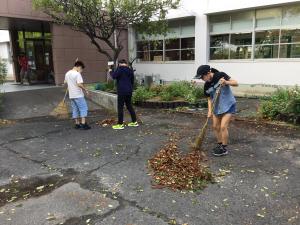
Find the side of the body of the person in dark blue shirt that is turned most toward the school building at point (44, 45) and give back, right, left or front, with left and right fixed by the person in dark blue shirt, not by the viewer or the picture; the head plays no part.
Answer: front

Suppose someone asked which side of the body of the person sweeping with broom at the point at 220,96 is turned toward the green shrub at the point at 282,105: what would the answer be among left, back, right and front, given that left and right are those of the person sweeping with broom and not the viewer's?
back

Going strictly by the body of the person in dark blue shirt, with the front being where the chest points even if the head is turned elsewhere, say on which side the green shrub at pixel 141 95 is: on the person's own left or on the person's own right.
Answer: on the person's own right

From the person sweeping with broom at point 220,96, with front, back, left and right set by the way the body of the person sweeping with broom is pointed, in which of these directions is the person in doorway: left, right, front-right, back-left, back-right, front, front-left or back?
right

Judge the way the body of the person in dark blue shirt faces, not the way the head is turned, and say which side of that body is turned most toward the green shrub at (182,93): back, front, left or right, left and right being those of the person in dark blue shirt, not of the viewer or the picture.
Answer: right

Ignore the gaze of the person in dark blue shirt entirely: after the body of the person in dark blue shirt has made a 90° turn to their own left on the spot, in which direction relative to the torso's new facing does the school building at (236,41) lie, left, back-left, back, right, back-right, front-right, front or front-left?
back

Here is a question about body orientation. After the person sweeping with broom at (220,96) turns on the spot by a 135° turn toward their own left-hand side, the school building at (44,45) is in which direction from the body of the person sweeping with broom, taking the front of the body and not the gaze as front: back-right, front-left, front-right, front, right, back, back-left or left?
back-left

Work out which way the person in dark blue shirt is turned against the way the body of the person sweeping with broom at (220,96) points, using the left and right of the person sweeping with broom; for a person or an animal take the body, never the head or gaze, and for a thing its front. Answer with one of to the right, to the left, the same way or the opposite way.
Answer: to the right

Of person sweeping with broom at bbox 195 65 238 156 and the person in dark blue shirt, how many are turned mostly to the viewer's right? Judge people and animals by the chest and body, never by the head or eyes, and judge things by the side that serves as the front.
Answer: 0

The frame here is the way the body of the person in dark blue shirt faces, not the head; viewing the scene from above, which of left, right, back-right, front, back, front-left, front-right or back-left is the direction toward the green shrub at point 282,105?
back-right

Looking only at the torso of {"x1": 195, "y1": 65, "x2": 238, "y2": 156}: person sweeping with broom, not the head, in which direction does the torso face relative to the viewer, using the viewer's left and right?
facing the viewer and to the left of the viewer

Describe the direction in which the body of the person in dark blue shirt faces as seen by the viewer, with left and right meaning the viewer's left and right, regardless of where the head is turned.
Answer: facing away from the viewer and to the left of the viewer

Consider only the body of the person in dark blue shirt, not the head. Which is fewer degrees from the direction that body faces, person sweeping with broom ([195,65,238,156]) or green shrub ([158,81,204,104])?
the green shrub
